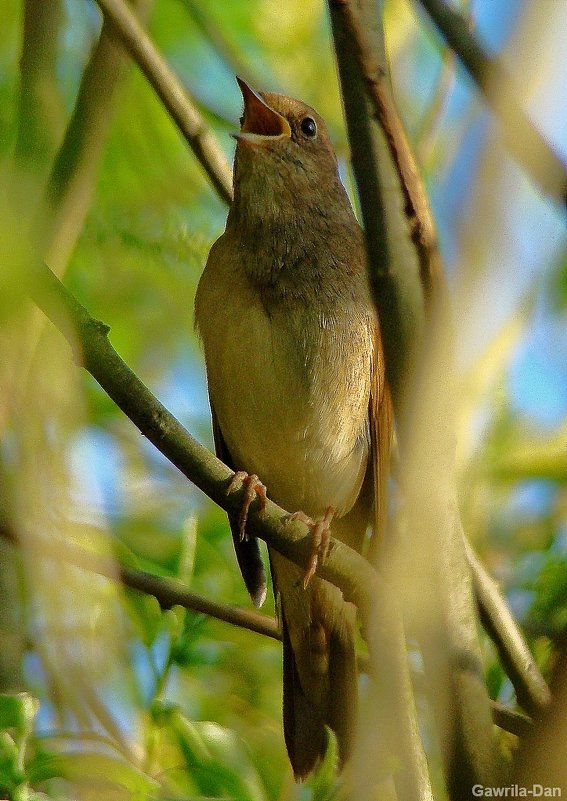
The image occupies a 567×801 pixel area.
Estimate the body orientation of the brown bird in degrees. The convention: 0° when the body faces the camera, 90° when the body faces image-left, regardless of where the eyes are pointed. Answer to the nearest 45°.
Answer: approximately 45°

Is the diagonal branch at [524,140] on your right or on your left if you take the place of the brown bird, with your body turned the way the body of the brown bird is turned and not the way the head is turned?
on your left

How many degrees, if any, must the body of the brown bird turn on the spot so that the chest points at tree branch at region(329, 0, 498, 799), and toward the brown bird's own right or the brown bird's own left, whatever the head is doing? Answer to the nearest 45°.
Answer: approximately 45° to the brown bird's own left
